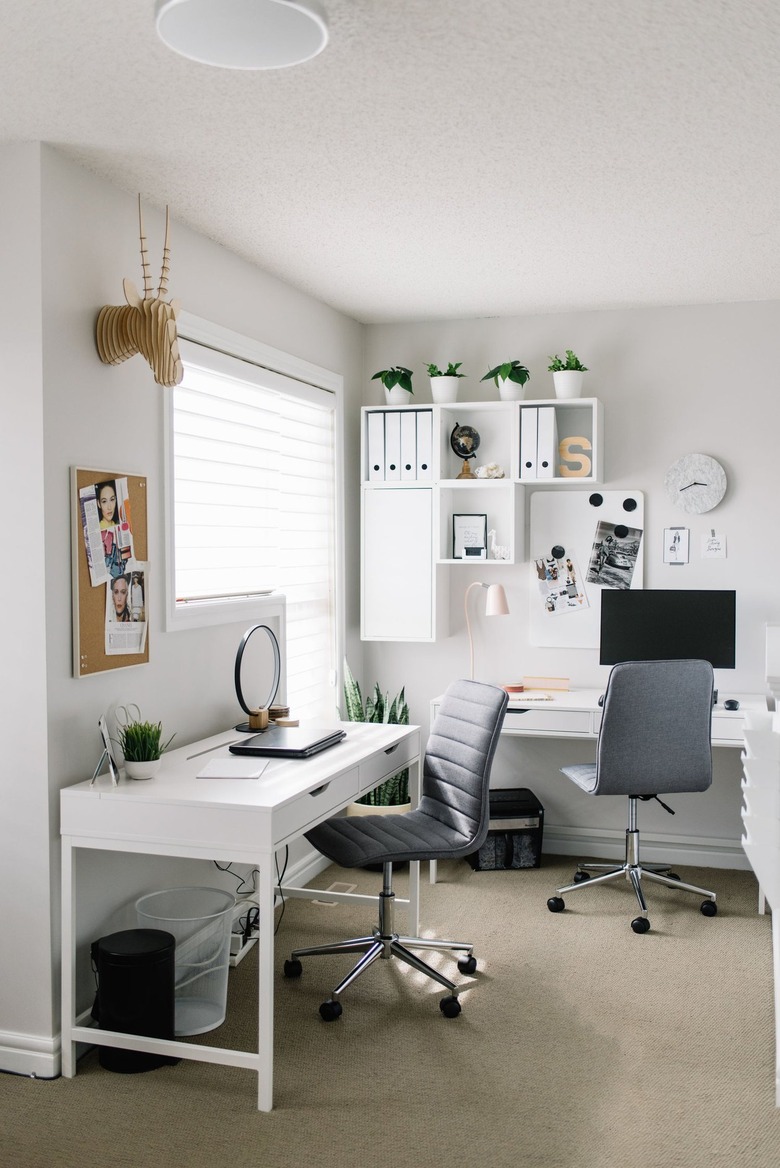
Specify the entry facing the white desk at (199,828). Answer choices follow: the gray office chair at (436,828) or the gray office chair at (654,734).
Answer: the gray office chair at (436,828)

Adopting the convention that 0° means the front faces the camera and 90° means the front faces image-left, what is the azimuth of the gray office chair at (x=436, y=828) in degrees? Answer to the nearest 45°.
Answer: approximately 45°

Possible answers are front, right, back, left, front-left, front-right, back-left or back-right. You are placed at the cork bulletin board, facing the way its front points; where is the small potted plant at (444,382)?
left

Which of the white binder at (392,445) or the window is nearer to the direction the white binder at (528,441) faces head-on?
the window

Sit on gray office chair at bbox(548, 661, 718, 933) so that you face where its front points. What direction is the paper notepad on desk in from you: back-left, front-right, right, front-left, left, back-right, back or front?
left

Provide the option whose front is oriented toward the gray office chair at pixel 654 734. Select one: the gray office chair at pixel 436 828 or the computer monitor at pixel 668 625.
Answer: the computer monitor

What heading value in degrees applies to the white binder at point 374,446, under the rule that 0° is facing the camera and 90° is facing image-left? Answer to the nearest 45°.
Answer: approximately 0°

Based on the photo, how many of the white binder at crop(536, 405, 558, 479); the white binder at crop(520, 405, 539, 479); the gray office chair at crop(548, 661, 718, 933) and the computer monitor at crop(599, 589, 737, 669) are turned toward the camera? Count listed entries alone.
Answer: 3
